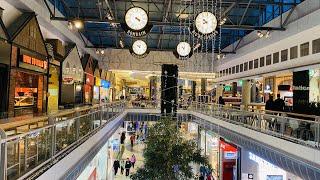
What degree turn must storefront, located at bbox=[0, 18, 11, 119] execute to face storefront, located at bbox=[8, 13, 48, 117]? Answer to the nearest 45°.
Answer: approximately 45° to its left

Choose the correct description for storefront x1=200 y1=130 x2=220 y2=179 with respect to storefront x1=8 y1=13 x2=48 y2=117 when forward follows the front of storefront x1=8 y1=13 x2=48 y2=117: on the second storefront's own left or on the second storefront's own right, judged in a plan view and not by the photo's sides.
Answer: on the second storefront's own left

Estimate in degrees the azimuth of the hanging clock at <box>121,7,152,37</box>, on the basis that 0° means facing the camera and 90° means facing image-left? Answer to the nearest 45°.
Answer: approximately 0°

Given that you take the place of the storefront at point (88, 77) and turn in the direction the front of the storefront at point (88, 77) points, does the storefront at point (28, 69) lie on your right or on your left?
on your right

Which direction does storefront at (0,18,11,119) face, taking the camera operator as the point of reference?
facing to the right of the viewer

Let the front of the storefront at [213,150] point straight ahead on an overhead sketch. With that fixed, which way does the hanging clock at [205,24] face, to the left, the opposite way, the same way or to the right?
to the left

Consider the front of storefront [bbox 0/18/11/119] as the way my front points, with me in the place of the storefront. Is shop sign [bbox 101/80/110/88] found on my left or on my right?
on my left
